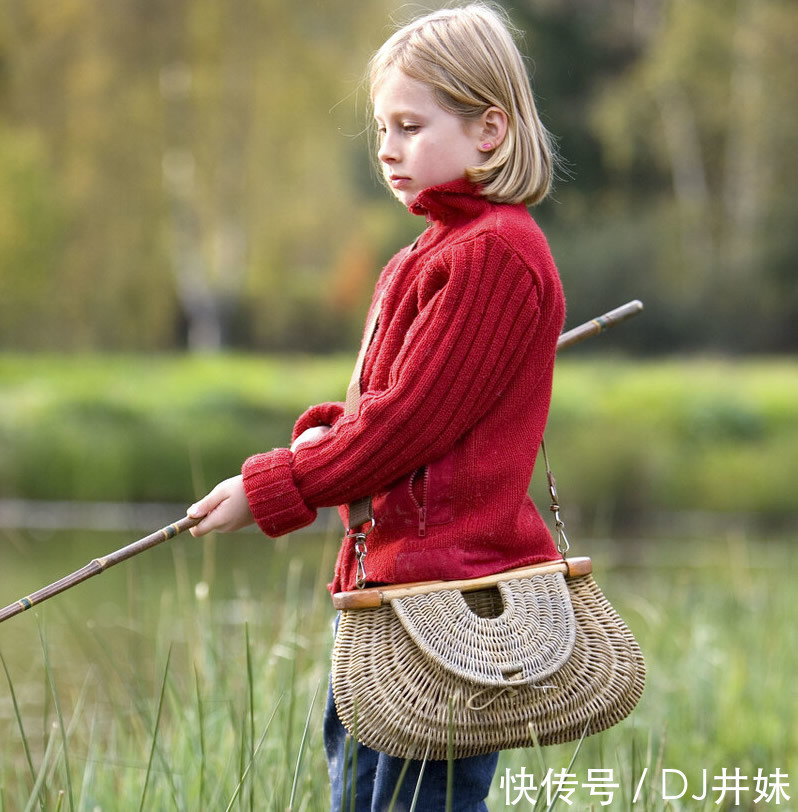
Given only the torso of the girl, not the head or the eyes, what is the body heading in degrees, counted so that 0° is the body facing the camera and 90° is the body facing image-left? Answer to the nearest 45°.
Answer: approximately 90°
